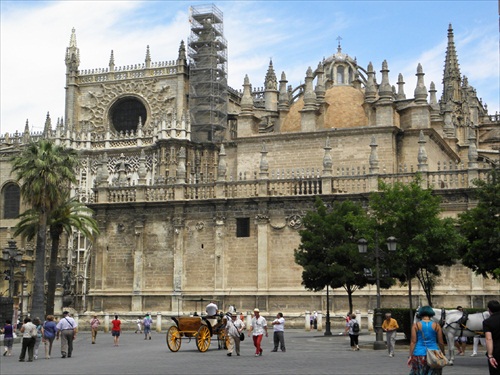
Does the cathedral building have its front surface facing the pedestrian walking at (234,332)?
yes

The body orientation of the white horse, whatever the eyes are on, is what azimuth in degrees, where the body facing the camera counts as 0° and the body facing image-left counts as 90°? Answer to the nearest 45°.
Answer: approximately 90°

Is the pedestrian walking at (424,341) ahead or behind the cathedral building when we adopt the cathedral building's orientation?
ahead

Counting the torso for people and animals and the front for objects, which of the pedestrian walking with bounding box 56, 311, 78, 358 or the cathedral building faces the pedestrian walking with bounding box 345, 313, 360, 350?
the cathedral building
